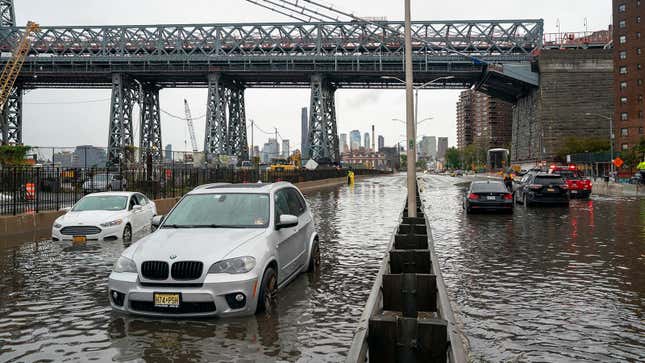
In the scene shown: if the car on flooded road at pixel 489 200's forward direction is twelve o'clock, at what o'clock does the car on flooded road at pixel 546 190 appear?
the car on flooded road at pixel 546 190 is roughly at 1 o'clock from the car on flooded road at pixel 489 200.

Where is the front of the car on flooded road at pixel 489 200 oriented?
away from the camera

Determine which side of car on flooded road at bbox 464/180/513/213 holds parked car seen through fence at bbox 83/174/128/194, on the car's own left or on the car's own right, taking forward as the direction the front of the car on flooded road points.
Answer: on the car's own left

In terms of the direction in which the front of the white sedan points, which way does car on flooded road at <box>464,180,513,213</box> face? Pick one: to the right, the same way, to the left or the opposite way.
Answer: the opposite way

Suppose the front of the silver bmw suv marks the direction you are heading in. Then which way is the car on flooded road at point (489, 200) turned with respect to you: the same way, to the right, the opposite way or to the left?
the opposite way

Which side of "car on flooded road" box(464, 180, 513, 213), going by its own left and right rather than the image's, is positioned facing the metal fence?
left

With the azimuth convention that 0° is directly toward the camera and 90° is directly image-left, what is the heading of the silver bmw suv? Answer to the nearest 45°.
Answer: approximately 45°

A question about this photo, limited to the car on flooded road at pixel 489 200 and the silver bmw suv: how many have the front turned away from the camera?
1

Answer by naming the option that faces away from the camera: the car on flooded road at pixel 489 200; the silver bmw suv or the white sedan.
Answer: the car on flooded road

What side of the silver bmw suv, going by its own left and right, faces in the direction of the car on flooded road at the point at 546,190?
back

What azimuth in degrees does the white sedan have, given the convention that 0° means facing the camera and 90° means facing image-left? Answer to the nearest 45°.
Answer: approximately 45°
